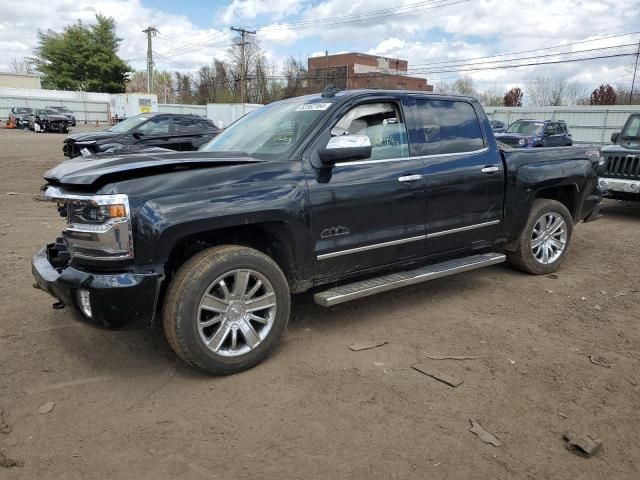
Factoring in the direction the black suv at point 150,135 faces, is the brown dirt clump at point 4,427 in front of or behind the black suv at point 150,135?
in front

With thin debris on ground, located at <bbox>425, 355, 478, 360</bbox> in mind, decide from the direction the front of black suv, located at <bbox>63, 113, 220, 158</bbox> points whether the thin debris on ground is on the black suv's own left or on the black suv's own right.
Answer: on the black suv's own left

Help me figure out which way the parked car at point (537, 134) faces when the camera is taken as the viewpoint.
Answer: facing the viewer and to the left of the viewer

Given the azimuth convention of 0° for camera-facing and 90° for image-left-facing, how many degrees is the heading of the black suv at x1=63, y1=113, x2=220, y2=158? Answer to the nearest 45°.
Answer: approximately 45°

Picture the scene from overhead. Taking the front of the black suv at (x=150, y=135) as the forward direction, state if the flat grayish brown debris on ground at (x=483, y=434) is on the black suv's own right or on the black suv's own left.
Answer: on the black suv's own left

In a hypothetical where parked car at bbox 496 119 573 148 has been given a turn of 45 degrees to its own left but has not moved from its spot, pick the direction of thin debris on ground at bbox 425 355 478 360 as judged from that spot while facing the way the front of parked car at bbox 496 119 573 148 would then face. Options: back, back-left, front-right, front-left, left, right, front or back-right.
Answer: front

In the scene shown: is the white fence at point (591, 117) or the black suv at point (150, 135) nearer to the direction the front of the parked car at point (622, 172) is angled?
the black suv

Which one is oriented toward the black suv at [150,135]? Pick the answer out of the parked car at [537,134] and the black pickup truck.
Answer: the parked car

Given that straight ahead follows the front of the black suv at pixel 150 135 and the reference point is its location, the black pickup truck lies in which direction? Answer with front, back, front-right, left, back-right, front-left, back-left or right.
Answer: front-left

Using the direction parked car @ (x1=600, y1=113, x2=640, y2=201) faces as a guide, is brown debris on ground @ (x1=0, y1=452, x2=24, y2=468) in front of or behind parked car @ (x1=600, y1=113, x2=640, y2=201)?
in front

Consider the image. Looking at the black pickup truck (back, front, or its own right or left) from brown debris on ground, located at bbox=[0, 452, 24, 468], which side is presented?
front

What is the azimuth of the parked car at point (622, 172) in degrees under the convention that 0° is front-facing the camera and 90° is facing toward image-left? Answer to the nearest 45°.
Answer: approximately 45°

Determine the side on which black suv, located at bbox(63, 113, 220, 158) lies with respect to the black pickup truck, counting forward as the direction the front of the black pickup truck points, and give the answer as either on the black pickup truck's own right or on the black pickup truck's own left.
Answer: on the black pickup truck's own right

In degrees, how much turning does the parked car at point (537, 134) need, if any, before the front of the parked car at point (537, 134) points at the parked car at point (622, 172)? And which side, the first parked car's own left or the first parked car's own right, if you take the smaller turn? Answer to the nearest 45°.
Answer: approximately 45° to the first parked car's own left

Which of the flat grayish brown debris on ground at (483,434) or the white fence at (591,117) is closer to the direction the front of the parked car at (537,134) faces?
the flat grayish brown debris on ground

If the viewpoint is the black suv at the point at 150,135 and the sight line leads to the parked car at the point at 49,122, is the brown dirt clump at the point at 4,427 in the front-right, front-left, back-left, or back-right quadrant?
back-left

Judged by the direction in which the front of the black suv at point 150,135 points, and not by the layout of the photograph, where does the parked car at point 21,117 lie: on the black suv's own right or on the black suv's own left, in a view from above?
on the black suv's own right

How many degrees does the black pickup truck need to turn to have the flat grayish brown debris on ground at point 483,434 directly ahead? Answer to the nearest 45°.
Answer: approximately 90° to its left
